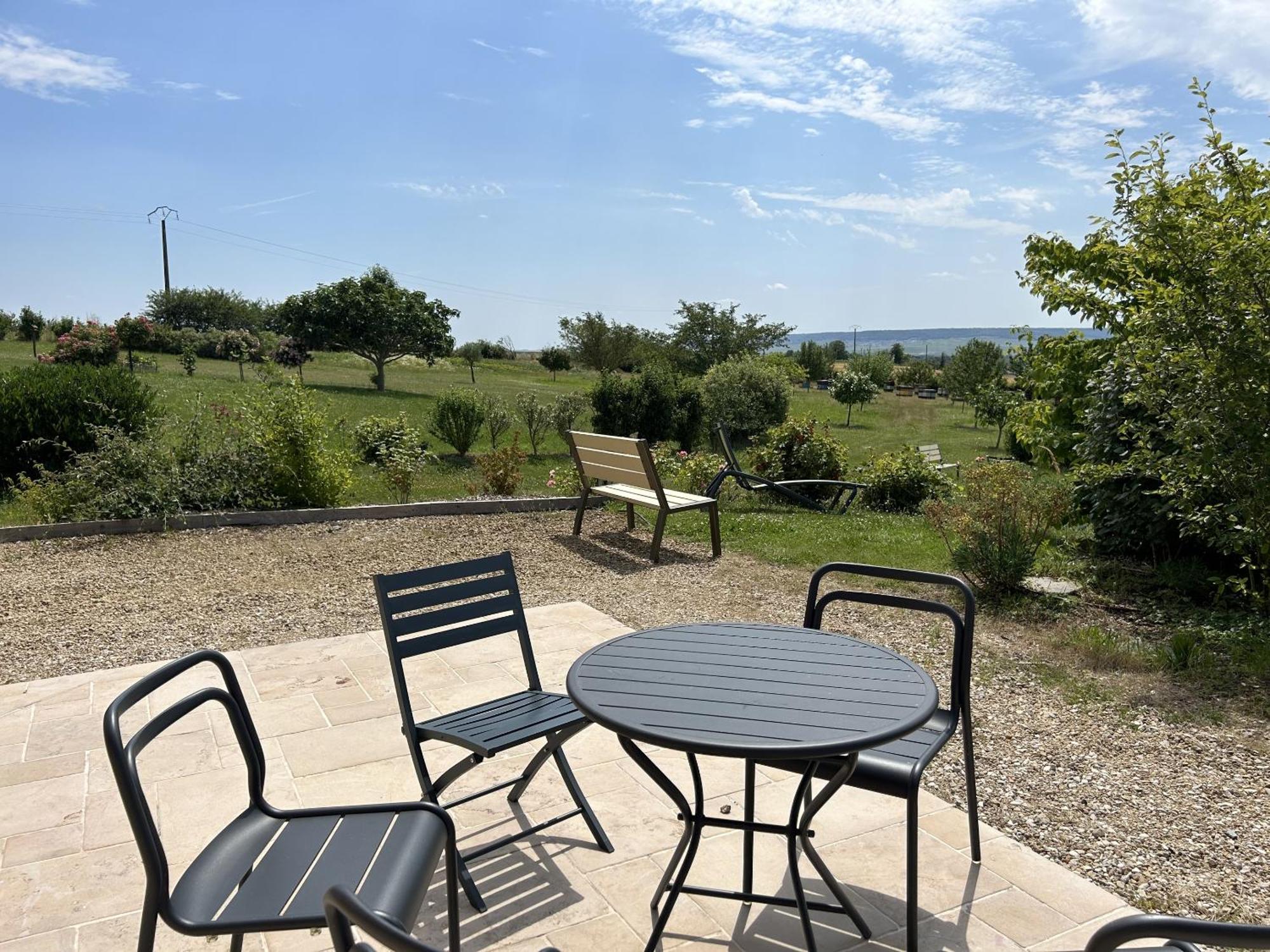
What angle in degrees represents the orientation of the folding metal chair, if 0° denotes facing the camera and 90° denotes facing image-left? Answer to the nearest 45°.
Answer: approximately 315°

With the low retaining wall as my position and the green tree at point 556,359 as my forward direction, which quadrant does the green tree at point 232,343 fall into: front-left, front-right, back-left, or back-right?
front-left

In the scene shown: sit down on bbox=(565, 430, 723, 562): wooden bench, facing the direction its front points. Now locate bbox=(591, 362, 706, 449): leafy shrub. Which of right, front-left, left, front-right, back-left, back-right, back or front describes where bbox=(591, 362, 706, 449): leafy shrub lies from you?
front-left

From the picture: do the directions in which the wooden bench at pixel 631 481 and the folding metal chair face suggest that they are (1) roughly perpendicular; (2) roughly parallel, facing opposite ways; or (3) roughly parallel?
roughly perpendicular

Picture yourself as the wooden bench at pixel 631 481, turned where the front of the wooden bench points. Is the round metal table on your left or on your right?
on your right

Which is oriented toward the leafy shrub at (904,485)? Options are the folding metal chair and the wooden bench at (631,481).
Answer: the wooden bench

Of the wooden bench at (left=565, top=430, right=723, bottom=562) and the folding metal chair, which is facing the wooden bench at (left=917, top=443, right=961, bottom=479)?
the wooden bench at (left=565, top=430, right=723, bottom=562)

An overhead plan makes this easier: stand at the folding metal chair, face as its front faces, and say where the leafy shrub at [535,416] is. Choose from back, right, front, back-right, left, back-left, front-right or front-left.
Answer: back-left

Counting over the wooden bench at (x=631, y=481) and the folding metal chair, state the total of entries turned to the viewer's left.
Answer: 0

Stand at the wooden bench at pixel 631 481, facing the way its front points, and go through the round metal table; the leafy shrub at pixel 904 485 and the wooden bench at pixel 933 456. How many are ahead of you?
2

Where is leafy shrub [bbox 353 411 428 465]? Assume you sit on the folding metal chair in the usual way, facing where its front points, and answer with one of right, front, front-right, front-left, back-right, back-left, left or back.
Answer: back-left

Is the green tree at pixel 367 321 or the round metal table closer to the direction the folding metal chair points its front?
the round metal table

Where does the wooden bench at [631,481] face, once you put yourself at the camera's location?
facing away from the viewer and to the right of the viewer

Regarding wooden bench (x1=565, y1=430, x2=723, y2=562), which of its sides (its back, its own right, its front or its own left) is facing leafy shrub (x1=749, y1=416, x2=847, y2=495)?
front
